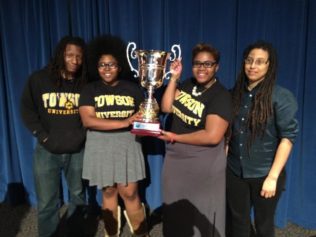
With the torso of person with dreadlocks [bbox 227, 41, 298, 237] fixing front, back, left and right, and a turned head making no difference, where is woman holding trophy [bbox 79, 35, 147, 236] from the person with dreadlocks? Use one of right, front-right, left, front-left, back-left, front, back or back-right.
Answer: front-right

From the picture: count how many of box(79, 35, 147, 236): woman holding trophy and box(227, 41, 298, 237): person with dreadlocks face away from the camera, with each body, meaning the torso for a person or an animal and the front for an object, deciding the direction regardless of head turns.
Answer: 0

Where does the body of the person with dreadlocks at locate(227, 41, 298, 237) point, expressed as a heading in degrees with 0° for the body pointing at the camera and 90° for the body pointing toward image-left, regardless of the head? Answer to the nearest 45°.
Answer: approximately 45°

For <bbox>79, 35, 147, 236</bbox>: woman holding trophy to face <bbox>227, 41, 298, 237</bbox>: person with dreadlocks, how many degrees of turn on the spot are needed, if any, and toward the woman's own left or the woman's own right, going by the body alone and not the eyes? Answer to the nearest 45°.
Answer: approximately 45° to the woman's own left
